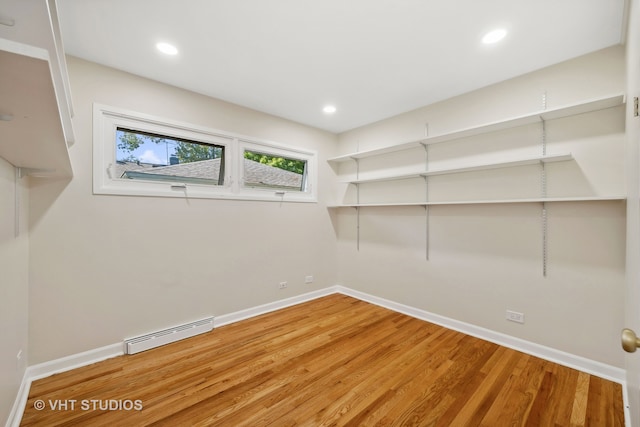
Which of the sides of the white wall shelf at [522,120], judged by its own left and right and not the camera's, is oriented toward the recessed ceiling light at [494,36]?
front

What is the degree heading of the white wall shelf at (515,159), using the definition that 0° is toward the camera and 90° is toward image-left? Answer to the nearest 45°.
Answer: approximately 45°

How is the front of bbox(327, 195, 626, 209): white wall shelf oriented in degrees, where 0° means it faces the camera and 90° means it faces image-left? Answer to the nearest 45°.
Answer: approximately 45°

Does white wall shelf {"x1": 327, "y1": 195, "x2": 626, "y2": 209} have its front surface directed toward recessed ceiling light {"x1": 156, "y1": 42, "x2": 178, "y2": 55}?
yes

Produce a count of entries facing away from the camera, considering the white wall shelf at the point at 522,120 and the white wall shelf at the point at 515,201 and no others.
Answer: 0

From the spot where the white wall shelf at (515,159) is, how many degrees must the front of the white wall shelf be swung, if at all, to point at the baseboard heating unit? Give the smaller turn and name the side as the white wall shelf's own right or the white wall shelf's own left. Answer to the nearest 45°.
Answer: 0° — it already faces it

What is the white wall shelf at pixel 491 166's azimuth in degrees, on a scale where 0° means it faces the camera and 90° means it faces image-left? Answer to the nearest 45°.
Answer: approximately 45°

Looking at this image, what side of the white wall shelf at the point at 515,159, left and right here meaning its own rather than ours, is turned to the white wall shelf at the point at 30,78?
front

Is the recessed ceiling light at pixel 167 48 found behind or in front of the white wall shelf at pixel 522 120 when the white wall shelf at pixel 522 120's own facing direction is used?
in front
